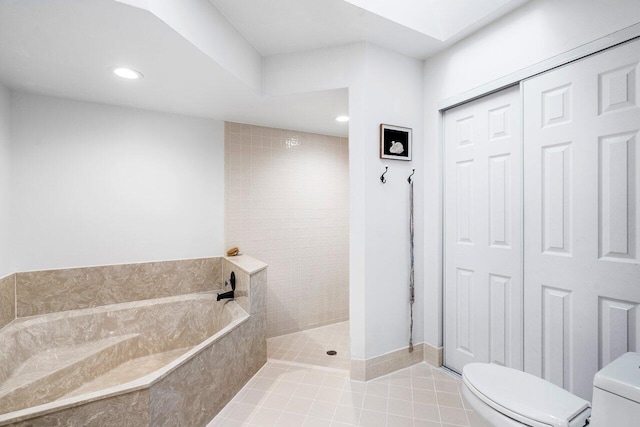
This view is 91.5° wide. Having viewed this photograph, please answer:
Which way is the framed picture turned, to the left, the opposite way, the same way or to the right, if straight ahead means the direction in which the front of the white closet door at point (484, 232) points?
to the left

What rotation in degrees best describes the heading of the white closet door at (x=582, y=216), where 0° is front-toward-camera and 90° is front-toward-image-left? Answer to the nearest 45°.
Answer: approximately 45°

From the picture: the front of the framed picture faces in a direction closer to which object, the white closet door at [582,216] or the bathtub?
the white closet door

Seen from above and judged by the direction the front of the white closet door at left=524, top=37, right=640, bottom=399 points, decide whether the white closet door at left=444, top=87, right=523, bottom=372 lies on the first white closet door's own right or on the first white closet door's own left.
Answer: on the first white closet door's own right

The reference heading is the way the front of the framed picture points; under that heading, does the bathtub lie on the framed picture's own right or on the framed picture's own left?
on the framed picture's own right

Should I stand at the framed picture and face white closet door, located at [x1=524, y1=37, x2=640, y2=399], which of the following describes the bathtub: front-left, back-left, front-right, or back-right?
back-right

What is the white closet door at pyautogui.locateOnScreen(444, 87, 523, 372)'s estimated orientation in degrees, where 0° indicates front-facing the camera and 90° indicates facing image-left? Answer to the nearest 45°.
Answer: approximately 45°

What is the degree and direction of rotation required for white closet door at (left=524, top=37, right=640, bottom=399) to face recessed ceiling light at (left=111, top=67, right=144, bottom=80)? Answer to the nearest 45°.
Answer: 0° — it already faces it

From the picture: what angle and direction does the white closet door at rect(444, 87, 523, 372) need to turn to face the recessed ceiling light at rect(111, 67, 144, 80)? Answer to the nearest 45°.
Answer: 0° — it already faces it

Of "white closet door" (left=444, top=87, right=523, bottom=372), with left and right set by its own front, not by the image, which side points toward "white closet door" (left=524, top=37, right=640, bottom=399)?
left

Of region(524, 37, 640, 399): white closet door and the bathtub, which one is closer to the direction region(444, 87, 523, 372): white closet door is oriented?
the bathtub
